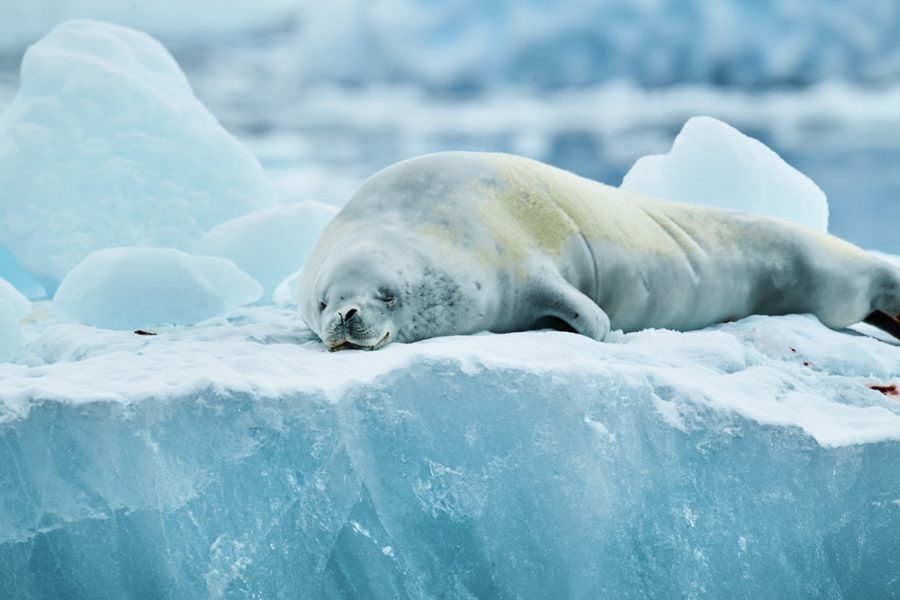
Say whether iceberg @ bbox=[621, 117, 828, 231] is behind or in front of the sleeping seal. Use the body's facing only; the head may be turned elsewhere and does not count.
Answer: behind

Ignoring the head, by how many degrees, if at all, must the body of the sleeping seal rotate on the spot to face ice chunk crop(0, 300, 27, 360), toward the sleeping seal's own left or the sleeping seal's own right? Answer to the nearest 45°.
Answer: approximately 45° to the sleeping seal's own right

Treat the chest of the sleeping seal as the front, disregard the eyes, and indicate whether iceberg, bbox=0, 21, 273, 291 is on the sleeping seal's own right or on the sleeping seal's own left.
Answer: on the sleeping seal's own right

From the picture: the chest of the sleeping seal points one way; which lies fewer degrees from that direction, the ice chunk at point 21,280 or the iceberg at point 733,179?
the ice chunk

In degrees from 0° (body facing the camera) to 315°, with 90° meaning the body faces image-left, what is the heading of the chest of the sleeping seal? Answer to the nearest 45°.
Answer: approximately 45°
